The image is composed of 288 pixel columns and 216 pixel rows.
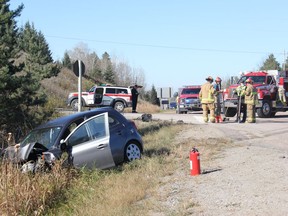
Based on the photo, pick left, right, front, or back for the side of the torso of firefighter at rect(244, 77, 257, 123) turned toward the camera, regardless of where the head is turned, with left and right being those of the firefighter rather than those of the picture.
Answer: left

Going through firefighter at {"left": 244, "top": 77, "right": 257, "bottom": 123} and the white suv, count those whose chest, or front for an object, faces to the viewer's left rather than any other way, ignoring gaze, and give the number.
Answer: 2

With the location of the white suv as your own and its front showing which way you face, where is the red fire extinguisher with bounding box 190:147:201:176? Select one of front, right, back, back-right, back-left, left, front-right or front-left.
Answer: left

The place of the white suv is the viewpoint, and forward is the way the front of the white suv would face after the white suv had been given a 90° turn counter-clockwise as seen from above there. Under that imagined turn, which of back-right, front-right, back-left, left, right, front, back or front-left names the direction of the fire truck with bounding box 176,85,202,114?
left

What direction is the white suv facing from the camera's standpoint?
to the viewer's left

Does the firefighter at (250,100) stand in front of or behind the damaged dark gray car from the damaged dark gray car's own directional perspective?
behind

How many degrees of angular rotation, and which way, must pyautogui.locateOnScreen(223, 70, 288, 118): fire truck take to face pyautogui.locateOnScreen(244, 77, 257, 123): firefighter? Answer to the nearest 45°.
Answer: approximately 45° to its left
